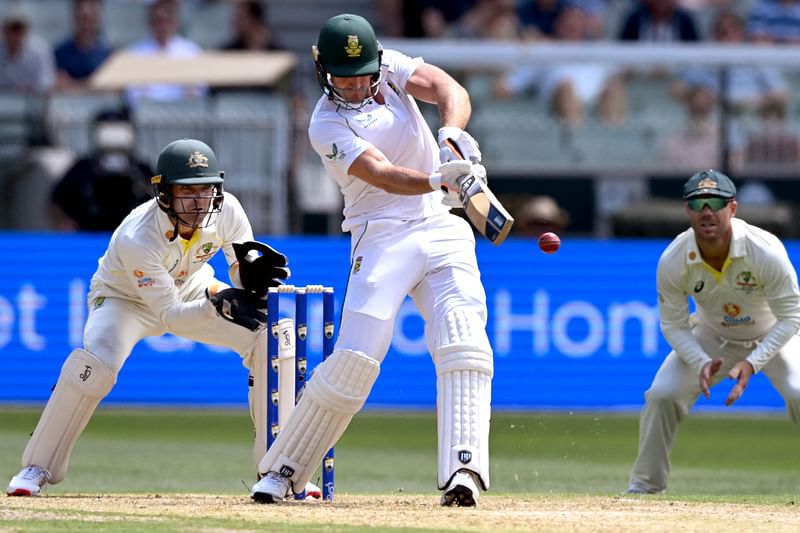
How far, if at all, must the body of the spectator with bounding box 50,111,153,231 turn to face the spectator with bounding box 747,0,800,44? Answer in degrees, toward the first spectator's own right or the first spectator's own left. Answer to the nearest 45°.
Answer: approximately 90° to the first spectator's own left

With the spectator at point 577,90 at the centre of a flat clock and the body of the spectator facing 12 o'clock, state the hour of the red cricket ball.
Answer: The red cricket ball is roughly at 12 o'clock from the spectator.

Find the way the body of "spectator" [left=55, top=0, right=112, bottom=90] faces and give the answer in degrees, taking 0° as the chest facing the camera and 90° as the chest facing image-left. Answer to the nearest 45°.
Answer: approximately 0°

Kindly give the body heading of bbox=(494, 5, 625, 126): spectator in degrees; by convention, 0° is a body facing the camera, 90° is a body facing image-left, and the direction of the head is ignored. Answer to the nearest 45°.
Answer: approximately 0°
